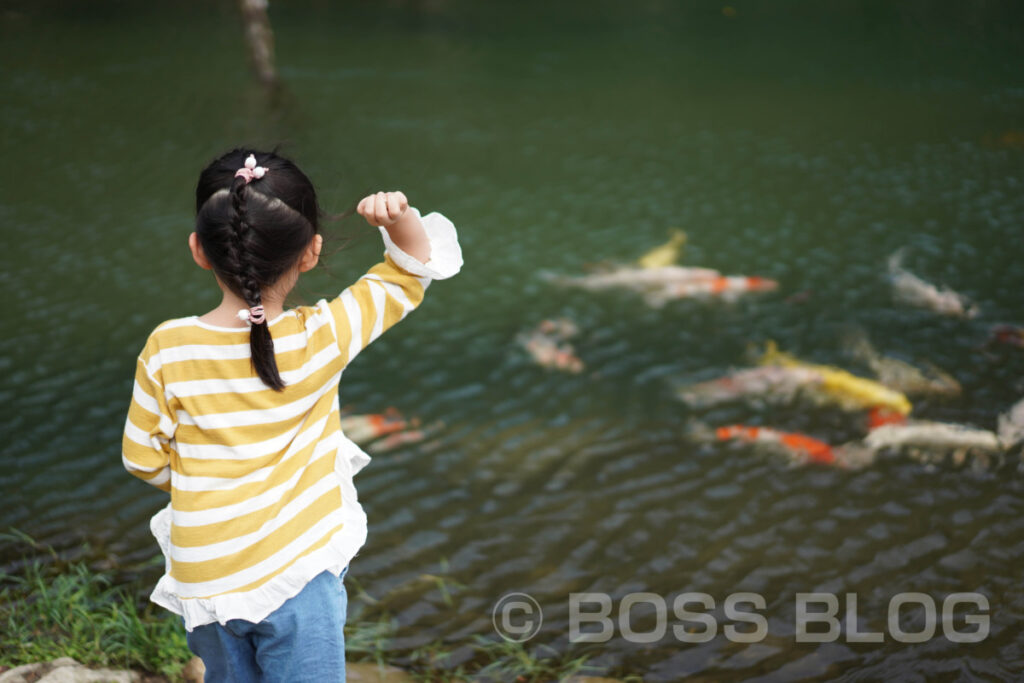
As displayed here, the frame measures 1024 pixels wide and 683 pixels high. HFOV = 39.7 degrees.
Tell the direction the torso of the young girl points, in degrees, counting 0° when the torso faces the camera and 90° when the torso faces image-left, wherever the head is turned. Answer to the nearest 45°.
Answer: approximately 180°

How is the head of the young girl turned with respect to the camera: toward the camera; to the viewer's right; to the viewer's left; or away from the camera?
away from the camera
